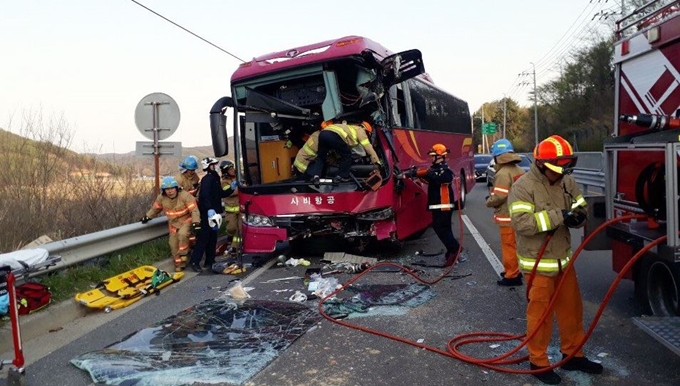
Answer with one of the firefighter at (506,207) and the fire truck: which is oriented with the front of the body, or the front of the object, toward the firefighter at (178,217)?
the firefighter at (506,207)

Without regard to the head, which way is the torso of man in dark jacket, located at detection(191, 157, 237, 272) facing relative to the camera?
to the viewer's right

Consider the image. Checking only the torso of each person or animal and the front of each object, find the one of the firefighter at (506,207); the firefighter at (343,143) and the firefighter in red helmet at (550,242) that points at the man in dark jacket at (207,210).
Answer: the firefighter at (506,207)

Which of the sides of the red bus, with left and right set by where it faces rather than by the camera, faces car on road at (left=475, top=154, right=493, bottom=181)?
back

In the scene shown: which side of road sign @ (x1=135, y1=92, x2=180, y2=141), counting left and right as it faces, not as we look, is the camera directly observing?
back

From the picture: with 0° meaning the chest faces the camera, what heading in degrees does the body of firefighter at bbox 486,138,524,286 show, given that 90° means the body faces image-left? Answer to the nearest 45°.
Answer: approximately 90°

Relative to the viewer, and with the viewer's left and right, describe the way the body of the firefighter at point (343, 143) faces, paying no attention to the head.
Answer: facing to the right of the viewer

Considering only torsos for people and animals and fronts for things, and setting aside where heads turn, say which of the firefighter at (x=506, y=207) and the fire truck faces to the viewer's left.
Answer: the firefighter

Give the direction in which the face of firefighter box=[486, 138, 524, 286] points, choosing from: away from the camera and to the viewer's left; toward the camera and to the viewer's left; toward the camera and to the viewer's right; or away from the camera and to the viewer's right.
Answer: away from the camera and to the viewer's left

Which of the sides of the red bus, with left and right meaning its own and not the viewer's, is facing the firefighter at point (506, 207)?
front

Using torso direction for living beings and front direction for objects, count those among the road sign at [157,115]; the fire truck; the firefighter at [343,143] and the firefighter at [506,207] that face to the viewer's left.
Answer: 1
